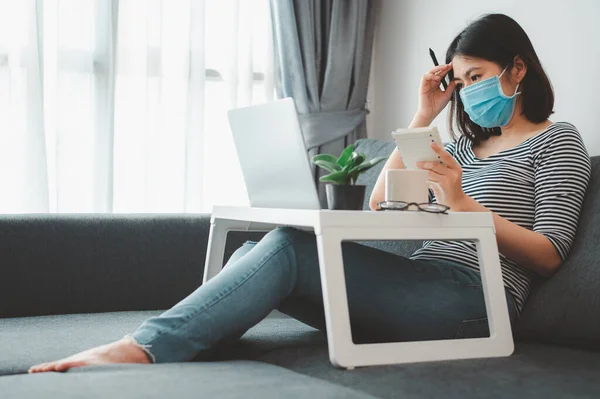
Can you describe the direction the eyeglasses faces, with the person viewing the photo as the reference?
facing the viewer

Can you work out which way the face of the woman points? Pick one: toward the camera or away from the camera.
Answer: toward the camera

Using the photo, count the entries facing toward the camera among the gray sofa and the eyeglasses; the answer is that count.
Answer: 2

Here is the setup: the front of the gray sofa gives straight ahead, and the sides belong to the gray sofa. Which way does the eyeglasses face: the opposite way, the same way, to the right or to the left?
the same way

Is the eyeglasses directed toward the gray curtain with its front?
no

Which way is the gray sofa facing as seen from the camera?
toward the camera

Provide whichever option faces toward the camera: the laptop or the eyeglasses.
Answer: the eyeglasses

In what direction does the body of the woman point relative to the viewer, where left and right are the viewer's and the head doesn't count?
facing the viewer and to the left of the viewer

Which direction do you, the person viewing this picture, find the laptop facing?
facing away from the viewer and to the right of the viewer
